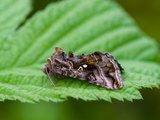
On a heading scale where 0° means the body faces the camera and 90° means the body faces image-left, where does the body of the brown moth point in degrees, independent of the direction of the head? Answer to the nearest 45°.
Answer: approximately 90°
